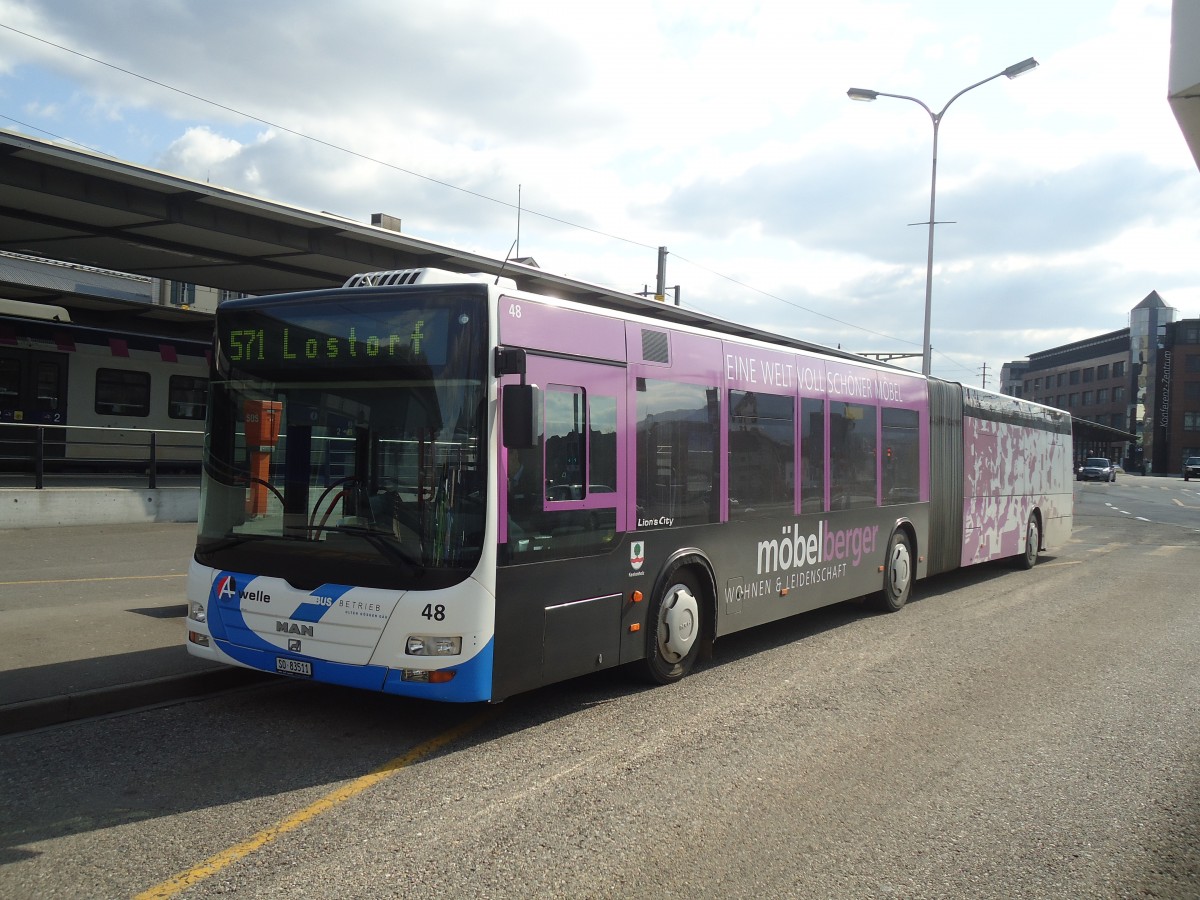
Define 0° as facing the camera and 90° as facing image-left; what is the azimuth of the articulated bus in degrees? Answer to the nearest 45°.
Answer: approximately 45°

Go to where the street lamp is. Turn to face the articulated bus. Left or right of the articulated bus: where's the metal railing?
right

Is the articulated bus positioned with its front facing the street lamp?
no

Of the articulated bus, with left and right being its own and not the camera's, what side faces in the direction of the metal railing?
right
